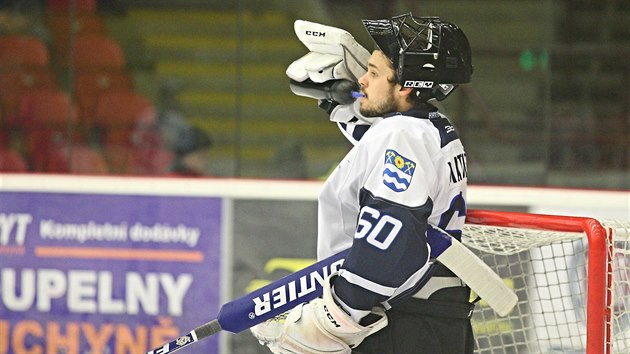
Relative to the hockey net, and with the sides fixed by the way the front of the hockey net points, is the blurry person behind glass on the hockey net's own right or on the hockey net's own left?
on the hockey net's own right

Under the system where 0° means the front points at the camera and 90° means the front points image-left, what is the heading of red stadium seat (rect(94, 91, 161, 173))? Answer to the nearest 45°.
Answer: approximately 0°

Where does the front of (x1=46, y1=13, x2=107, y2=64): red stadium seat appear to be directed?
toward the camera

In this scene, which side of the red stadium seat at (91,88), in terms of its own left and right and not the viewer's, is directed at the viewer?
front

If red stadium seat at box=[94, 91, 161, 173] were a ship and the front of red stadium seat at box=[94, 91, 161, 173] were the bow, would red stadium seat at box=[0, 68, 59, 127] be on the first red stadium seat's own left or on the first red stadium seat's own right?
on the first red stadium seat's own right

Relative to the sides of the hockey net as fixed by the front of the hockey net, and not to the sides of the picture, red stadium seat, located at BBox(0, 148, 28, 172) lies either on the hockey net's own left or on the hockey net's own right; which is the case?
on the hockey net's own right

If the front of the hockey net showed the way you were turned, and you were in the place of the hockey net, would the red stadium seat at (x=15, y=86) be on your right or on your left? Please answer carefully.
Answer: on your right
